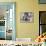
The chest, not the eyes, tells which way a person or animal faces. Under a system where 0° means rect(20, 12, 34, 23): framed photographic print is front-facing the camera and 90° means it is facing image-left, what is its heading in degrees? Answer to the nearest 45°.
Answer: approximately 0°
